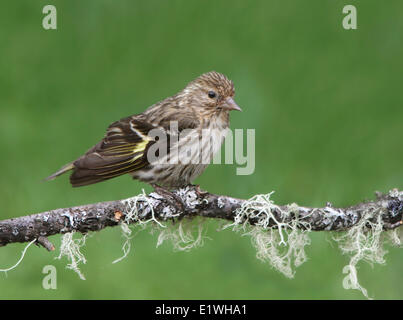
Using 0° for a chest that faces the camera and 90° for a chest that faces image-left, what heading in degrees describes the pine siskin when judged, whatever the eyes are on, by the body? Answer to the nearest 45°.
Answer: approximately 270°
